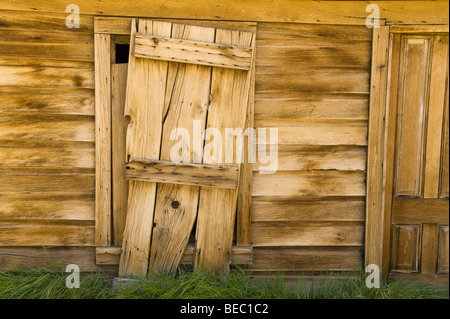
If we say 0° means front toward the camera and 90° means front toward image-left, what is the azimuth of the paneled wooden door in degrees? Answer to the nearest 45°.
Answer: approximately 0°
